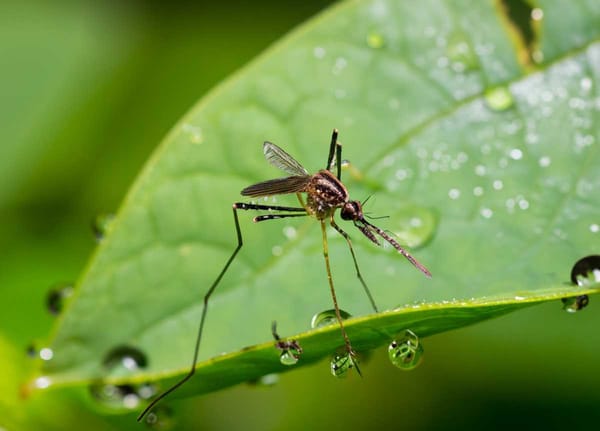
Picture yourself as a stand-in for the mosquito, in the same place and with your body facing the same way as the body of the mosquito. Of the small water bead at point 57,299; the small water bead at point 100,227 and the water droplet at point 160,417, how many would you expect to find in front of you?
0

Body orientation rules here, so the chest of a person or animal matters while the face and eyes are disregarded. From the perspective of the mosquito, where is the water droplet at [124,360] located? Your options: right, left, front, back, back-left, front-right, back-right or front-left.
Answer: back

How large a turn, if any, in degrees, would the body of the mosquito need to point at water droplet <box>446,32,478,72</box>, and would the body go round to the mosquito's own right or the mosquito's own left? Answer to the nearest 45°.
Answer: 0° — it already faces it

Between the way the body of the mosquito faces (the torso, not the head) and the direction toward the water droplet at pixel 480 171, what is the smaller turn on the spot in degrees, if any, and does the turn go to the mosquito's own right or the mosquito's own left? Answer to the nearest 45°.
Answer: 0° — it already faces it

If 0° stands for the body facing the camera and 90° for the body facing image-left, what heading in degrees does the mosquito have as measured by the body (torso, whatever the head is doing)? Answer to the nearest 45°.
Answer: approximately 270°

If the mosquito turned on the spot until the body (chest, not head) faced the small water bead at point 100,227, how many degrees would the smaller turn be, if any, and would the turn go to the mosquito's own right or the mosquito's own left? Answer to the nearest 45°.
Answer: approximately 180°
